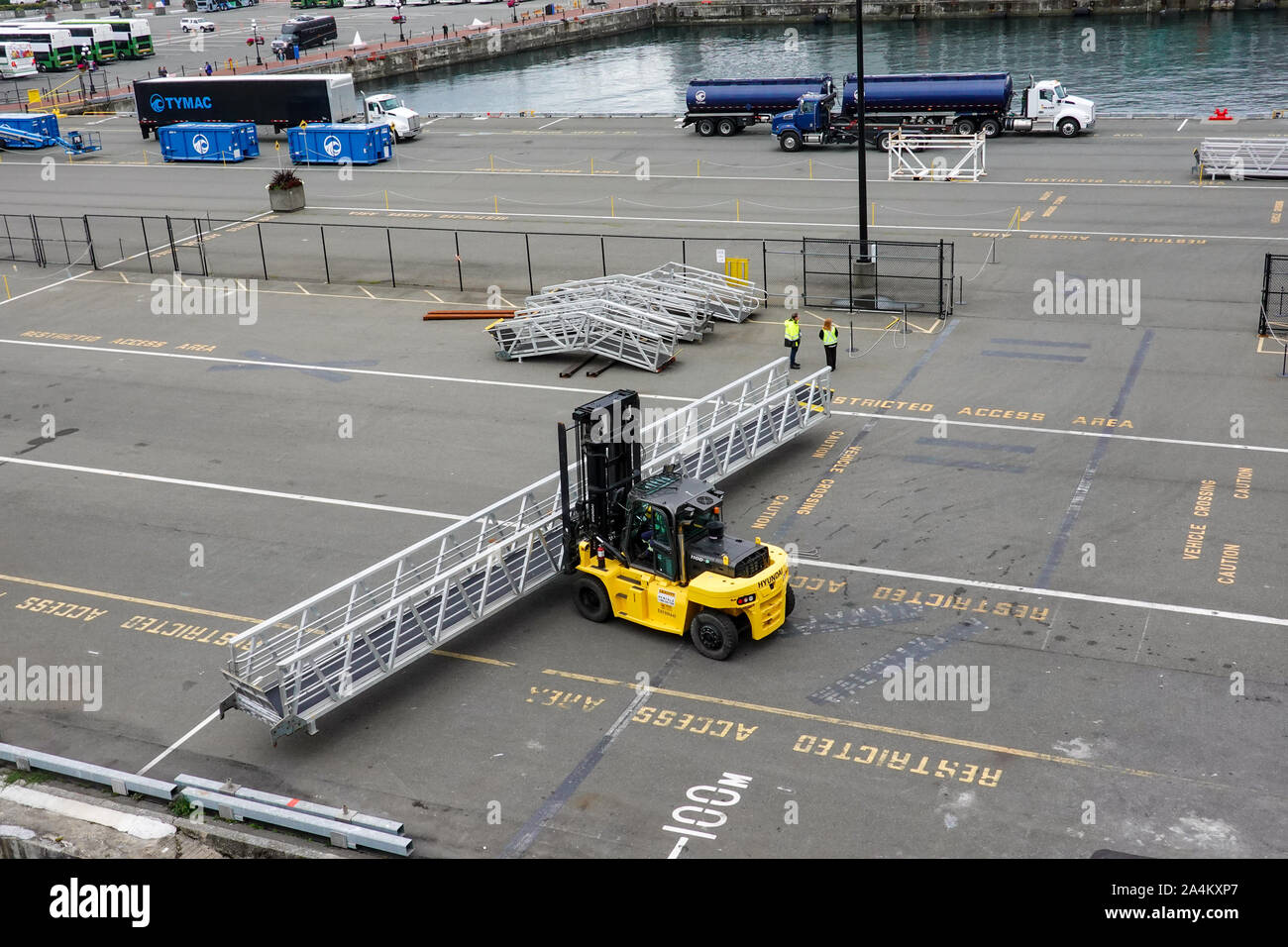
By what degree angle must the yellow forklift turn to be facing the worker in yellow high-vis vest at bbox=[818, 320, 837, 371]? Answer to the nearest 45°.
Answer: approximately 45° to its right

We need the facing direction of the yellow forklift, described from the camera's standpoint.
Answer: facing away from the viewer and to the left of the viewer

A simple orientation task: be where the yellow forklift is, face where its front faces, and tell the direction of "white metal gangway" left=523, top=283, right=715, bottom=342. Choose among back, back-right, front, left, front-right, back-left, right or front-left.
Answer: front-right

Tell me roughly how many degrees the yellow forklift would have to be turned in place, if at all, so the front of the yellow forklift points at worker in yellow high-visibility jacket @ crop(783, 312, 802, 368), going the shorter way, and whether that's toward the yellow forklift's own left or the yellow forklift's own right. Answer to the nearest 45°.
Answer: approximately 45° to the yellow forklift's own right

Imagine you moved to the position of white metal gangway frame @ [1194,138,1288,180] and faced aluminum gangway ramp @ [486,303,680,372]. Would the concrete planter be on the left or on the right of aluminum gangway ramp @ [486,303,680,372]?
right

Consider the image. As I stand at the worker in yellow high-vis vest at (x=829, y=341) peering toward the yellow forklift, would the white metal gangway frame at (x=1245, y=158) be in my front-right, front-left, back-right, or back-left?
back-left

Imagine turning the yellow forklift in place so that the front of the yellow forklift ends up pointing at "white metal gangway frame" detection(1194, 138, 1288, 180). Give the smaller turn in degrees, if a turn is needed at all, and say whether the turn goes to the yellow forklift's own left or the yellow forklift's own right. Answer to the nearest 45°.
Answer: approximately 90° to the yellow forklift's own right
